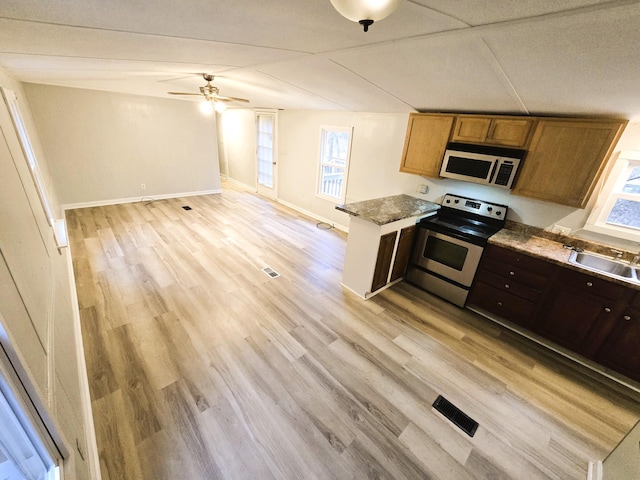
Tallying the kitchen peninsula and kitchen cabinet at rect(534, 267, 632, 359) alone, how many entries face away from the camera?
0

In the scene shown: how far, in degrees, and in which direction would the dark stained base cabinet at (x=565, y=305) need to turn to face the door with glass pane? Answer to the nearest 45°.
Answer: approximately 45° to its right

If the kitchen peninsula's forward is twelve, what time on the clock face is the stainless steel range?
The stainless steel range is roughly at 10 o'clock from the kitchen peninsula.

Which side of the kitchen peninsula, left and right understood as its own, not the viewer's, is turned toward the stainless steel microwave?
left

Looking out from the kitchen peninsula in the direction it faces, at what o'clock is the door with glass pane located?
The door with glass pane is roughly at 6 o'clock from the kitchen peninsula.

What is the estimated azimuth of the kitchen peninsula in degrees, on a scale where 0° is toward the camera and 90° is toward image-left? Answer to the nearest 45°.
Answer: approximately 315°

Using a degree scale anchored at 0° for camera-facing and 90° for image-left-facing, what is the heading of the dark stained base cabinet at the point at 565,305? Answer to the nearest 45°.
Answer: approximately 45°

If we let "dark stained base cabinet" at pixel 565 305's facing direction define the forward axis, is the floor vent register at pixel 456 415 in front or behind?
in front

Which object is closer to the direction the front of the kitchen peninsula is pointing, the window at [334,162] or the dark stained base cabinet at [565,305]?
the dark stained base cabinet

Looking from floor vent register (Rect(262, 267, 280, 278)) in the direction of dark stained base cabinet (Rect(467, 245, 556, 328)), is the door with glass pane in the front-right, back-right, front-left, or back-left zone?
back-left

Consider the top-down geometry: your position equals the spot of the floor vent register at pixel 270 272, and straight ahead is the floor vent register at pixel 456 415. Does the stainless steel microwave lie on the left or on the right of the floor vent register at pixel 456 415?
left

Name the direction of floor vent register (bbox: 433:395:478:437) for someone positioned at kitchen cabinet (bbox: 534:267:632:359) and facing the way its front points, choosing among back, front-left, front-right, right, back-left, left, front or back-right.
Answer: front-left

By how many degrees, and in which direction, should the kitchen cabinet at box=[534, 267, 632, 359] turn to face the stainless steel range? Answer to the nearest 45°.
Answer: approximately 45° to its right

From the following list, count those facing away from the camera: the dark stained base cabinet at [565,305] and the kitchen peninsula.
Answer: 0

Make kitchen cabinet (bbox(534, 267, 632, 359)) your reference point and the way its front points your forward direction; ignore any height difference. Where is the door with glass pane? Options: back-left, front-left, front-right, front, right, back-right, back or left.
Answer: front-right

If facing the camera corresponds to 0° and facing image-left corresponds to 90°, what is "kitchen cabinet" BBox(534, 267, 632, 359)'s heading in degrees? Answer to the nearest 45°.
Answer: approximately 45°
